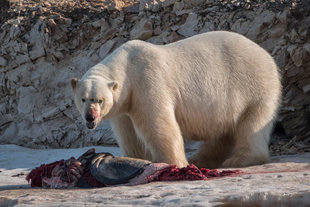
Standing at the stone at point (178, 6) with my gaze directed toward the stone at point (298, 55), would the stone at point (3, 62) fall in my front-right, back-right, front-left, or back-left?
back-right

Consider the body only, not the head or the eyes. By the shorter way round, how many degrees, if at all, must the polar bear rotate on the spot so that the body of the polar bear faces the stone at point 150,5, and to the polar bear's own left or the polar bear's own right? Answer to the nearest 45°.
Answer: approximately 135° to the polar bear's own right

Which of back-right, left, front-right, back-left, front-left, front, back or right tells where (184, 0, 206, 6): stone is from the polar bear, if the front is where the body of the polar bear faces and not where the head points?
back-right

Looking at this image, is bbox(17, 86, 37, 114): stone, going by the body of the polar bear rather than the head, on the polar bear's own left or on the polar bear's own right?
on the polar bear's own right

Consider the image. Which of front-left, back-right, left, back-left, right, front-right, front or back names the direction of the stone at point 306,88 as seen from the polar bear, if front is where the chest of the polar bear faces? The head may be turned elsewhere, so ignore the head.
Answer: back

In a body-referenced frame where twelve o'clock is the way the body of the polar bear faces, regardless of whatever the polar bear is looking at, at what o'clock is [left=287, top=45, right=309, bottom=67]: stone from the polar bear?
The stone is roughly at 6 o'clock from the polar bear.

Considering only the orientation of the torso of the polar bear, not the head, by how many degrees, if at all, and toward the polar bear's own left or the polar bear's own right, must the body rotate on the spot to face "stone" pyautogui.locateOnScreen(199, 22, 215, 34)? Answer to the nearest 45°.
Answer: approximately 135° to the polar bear's own right

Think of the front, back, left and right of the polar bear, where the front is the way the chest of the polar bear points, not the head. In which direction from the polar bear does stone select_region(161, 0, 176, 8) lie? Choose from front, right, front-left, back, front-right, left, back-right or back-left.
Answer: back-right

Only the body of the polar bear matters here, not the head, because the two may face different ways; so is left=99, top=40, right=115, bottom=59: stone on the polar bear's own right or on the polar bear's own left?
on the polar bear's own right

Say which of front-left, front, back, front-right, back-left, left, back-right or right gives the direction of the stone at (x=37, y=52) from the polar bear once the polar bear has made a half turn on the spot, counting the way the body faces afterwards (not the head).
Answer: left

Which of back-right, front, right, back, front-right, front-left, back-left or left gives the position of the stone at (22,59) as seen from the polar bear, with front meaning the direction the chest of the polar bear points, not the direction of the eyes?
right

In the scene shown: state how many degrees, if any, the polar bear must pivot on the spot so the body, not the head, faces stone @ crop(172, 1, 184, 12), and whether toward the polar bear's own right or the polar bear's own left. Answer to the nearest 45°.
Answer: approximately 135° to the polar bear's own right
